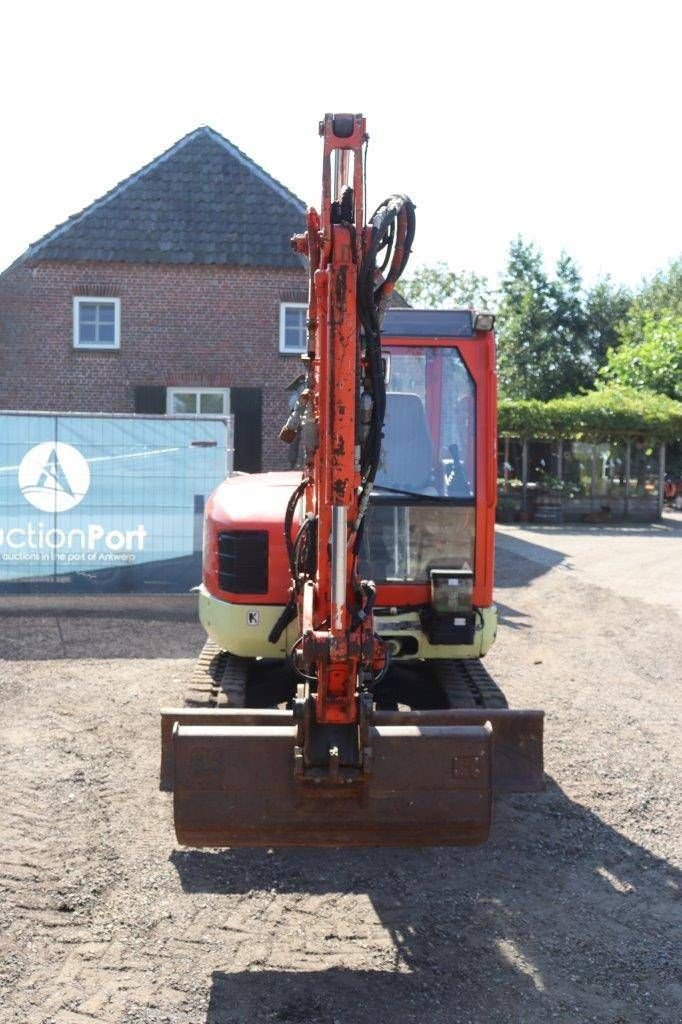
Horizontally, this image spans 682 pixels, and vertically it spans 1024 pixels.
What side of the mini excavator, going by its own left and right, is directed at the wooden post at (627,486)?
back

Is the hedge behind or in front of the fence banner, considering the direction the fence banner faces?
behind

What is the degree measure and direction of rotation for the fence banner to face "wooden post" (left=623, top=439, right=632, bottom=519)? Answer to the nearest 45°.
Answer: approximately 135° to its left

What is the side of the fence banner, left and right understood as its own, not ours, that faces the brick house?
back

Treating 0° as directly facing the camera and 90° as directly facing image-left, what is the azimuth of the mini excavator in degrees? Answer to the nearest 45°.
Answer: approximately 0°

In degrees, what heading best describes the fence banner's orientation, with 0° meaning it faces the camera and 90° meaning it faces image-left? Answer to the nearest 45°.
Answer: approximately 0°

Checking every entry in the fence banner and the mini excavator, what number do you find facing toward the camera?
2

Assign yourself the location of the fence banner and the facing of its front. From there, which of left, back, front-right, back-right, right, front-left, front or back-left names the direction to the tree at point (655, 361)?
back-left

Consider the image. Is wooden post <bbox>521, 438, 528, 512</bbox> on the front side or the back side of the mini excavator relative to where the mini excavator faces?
on the back side

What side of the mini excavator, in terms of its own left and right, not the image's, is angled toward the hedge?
back
